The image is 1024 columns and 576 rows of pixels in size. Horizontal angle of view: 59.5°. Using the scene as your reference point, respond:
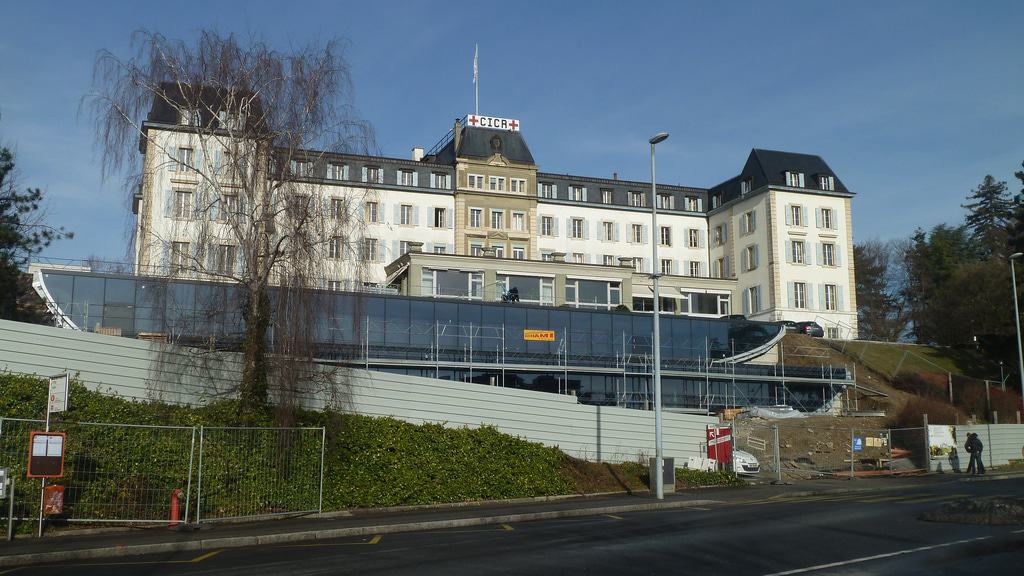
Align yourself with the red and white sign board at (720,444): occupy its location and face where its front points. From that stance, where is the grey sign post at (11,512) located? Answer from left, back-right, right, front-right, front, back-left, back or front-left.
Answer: front-right

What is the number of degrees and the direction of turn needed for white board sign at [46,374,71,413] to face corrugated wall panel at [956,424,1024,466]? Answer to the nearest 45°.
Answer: approximately 90° to its left

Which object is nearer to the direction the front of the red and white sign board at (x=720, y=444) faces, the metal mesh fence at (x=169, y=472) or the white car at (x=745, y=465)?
the metal mesh fence

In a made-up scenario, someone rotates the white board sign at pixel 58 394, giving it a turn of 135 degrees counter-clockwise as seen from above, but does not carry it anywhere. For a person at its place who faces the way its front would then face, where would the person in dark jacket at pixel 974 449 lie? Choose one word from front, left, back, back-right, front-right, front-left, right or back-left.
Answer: front-right

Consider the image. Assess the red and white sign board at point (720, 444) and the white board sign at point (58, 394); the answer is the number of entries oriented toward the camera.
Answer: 2

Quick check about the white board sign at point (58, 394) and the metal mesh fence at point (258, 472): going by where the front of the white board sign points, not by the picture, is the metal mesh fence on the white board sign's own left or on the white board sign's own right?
on the white board sign's own left

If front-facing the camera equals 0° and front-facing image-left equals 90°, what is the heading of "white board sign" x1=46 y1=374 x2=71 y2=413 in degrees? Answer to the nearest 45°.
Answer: approximately 0°
